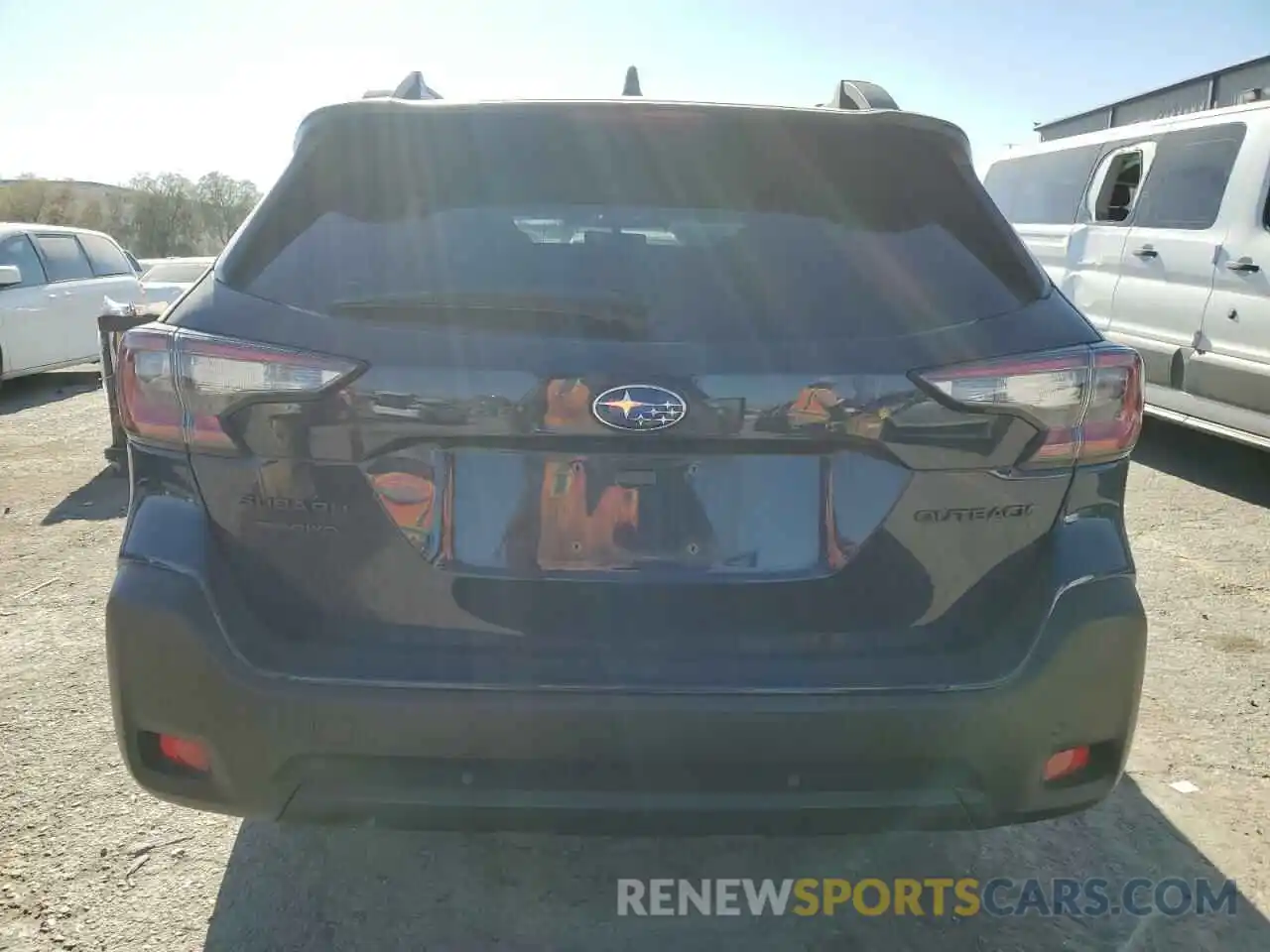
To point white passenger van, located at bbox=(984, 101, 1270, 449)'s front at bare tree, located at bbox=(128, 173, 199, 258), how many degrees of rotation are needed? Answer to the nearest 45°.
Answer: approximately 180°

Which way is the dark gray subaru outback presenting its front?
away from the camera

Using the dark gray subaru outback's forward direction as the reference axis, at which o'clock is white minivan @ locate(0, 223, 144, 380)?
The white minivan is roughly at 11 o'clock from the dark gray subaru outback.

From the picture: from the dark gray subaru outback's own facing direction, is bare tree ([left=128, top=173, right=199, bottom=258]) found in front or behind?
in front

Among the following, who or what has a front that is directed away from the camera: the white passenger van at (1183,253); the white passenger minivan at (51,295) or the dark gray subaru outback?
the dark gray subaru outback

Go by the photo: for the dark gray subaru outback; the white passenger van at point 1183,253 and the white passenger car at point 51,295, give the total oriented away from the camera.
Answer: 1

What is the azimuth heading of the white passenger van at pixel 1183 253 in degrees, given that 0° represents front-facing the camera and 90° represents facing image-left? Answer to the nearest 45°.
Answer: approximately 315°

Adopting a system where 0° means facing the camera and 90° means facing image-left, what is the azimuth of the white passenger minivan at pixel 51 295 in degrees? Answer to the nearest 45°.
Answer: approximately 45°

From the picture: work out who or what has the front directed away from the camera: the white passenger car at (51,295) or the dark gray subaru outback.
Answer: the dark gray subaru outback

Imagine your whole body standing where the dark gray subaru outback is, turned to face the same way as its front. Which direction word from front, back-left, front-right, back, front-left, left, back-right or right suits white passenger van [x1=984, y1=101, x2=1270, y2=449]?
front-right

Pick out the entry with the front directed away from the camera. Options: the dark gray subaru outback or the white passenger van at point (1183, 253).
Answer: the dark gray subaru outback

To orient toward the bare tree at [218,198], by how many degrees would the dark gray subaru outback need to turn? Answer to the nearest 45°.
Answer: approximately 45° to its left

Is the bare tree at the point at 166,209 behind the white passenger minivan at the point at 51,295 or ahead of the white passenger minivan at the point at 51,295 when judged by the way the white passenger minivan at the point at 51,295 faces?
behind

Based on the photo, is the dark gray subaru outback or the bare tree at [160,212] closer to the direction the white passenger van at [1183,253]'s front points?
the dark gray subaru outback

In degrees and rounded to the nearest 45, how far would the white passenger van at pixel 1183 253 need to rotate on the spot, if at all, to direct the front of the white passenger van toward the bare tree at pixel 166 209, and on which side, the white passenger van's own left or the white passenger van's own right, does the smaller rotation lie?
approximately 180°
